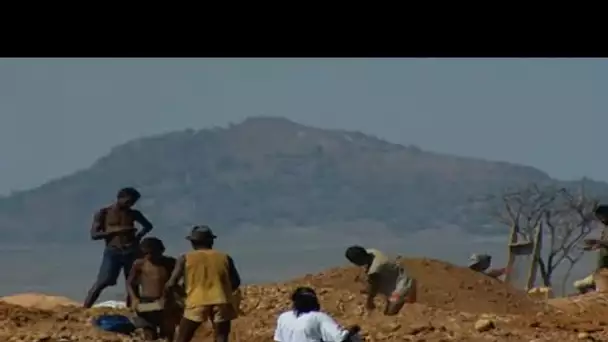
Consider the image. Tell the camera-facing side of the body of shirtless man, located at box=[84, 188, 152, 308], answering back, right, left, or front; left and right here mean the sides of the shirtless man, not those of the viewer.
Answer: front

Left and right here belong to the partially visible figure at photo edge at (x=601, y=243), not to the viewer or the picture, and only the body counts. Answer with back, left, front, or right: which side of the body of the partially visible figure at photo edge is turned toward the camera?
left

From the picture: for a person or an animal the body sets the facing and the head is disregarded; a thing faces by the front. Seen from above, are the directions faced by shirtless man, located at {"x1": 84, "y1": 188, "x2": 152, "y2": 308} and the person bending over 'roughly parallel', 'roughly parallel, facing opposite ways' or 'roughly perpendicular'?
roughly perpendicular

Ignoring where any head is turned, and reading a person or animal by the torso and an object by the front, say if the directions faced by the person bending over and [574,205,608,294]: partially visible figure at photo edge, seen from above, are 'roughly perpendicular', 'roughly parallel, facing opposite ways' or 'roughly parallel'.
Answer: roughly parallel

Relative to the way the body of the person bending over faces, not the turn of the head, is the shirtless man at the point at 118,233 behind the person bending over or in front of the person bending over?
in front

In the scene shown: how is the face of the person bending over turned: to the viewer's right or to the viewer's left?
to the viewer's left

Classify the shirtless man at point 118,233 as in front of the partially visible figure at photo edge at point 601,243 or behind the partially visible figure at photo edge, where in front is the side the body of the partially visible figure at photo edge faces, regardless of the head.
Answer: in front
